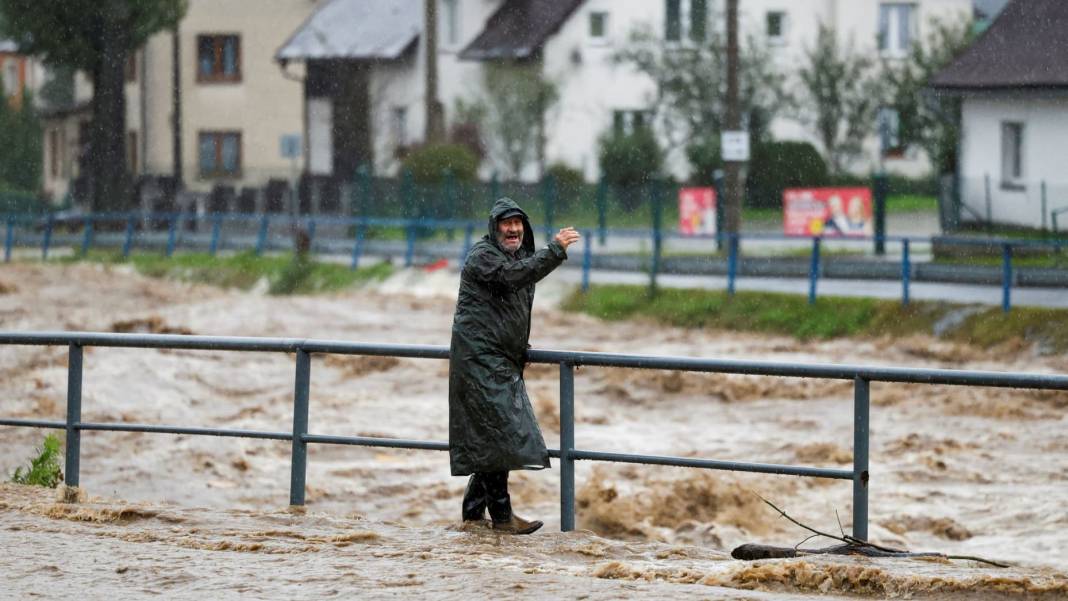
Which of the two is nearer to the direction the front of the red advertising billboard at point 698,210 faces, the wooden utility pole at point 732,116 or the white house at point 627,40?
the wooden utility pole

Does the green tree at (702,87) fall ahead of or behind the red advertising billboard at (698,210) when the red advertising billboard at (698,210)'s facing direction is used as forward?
behind

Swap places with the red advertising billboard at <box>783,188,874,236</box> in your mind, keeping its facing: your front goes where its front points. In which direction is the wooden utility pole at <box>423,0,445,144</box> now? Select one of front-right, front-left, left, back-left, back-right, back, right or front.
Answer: back-right

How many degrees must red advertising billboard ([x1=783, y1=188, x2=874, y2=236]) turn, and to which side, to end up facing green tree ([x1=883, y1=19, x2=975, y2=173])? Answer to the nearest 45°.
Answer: approximately 180°

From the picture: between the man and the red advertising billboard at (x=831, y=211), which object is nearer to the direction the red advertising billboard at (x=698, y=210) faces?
the man

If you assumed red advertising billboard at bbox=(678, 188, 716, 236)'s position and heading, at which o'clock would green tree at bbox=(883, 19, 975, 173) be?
The green tree is roughly at 7 o'clock from the red advertising billboard.

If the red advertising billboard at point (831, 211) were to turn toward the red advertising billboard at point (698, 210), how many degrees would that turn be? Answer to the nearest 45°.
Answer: approximately 135° to its right
